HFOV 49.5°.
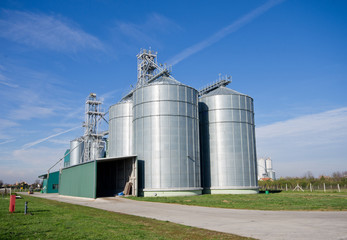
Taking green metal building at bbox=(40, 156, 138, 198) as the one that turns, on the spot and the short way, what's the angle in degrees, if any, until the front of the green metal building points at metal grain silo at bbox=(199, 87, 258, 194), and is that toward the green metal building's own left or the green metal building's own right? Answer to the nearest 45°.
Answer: approximately 45° to the green metal building's own left

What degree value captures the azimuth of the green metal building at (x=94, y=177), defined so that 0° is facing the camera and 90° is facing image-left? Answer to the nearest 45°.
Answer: approximately 315°
